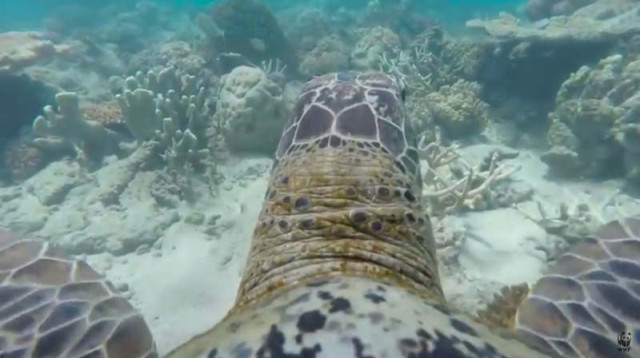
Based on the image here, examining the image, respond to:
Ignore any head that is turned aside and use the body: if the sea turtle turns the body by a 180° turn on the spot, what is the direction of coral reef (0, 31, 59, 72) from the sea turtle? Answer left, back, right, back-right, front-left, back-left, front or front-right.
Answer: back-right

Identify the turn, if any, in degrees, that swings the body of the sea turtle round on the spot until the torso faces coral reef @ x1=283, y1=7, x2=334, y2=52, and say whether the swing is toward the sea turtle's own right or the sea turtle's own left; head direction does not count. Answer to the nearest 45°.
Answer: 0° — it already faces it

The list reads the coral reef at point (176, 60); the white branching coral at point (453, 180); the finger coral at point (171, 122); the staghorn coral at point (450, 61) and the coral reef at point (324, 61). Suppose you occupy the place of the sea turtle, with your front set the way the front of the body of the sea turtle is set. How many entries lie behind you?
0

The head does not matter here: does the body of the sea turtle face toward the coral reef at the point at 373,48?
yes

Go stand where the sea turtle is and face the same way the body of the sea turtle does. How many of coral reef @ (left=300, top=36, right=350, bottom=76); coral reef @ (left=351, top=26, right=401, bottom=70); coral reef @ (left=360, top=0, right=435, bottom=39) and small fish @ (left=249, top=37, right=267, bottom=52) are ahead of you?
4

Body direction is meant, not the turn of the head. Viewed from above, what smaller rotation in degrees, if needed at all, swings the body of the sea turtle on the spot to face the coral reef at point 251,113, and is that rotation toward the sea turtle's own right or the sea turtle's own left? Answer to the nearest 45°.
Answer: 0° — it already faces it

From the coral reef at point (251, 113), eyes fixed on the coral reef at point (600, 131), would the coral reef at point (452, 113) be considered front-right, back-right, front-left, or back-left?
front-left

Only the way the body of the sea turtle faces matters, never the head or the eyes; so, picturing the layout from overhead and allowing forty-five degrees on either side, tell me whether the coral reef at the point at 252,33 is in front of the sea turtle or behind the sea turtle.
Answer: in front

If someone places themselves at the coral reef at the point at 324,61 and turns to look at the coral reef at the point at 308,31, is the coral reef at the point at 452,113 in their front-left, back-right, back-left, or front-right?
back-right

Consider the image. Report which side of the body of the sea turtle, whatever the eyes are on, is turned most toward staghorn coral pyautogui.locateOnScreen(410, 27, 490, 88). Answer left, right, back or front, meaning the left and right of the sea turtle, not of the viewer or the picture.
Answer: front

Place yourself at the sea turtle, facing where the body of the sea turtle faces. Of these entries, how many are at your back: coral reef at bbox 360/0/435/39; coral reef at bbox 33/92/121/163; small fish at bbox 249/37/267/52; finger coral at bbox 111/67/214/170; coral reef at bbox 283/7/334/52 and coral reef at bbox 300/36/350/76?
0

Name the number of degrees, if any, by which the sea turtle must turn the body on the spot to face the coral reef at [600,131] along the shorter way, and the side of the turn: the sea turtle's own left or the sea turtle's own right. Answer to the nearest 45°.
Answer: approximately 45° to the sea turtle's own right

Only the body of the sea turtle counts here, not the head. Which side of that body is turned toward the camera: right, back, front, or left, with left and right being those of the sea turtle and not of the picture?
back

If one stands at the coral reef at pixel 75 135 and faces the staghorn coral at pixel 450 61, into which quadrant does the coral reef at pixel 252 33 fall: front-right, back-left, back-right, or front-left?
front-left

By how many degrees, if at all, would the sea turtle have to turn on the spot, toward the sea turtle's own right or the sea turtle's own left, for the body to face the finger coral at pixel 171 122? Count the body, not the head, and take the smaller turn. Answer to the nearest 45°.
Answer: approximately 45° to the sea turtle's own left
